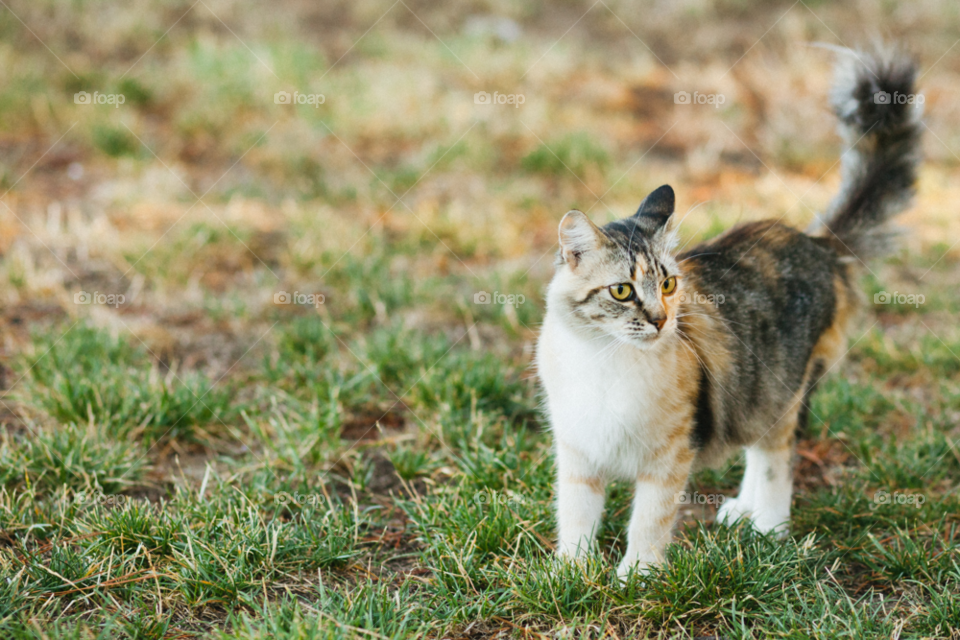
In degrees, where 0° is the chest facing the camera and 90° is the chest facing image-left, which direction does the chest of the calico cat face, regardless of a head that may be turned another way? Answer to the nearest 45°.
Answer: approximately 45°
